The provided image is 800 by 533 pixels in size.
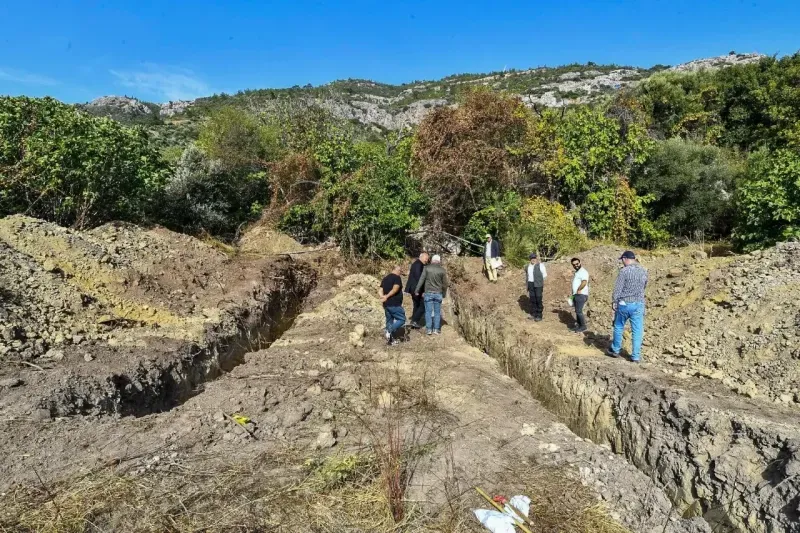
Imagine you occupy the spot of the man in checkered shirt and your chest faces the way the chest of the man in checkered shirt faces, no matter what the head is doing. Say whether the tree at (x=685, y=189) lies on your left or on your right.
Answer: on your right

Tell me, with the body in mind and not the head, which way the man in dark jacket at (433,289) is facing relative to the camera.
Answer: away from the camera

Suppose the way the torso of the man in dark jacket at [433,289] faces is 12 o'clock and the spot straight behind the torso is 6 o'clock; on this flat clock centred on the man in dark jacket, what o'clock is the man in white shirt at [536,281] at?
The man in white shirt is roughly at 2 o'clock from the man in dark jacket.

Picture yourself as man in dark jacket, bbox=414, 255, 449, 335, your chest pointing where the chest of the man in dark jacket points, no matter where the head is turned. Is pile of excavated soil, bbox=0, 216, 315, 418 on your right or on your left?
on your left

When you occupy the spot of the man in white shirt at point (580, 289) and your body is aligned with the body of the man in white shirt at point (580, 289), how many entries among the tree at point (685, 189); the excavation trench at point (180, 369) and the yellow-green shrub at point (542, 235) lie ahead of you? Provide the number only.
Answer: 1

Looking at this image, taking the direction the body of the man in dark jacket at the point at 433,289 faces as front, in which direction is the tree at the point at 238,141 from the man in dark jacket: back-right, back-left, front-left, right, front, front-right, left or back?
front-left

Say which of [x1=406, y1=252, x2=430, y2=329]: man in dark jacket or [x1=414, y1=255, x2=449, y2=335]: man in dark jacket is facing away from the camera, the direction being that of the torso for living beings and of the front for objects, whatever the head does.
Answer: [x1=414, y1=255, x2=449, y2=335]: man in dark jacket

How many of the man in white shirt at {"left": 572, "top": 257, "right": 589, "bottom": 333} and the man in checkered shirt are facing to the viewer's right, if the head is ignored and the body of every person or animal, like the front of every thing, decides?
0

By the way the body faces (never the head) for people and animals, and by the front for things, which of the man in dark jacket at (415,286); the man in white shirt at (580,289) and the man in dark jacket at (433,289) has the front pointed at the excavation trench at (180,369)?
the man in white shirt

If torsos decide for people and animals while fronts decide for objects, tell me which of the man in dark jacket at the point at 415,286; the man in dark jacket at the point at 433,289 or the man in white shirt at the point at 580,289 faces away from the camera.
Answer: the man in dark jacket at the point at 433,289
